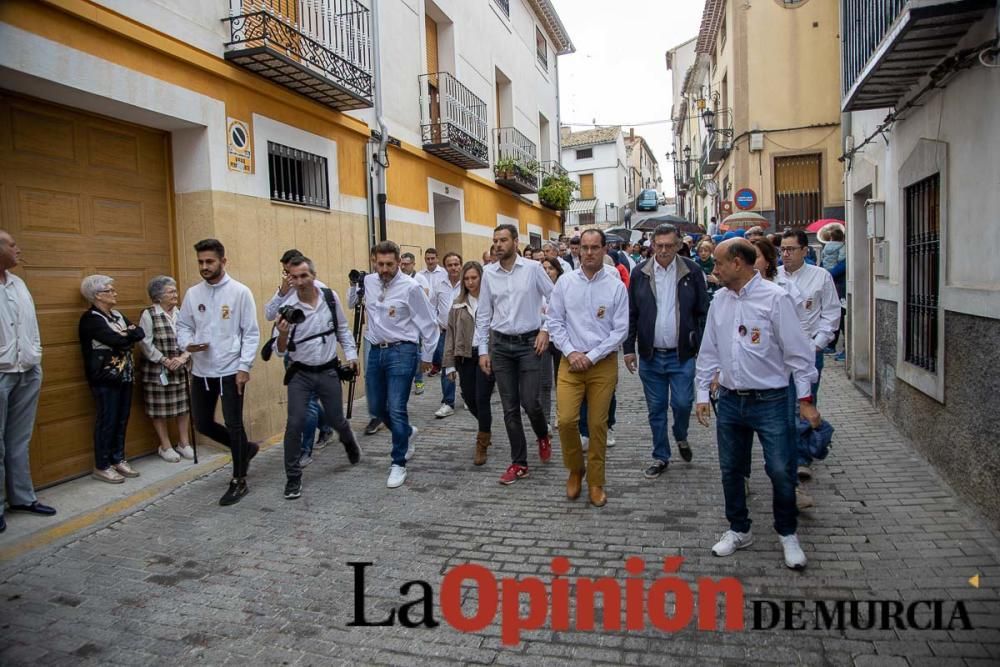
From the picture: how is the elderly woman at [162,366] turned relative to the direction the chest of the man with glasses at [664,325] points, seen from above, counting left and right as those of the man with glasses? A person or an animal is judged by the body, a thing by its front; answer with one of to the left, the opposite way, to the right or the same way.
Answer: to the left

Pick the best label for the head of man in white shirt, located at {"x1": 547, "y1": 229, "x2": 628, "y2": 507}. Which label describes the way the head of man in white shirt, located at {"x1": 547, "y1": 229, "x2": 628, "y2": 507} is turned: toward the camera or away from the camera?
toward the camera

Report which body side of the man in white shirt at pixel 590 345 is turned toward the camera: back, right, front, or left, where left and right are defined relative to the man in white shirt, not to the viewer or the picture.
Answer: front

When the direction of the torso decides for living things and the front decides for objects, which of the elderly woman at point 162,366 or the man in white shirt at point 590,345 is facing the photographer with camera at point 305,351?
the elderly woman

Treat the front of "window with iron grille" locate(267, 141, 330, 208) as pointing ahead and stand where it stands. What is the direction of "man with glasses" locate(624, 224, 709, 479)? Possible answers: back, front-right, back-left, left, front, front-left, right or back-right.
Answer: front

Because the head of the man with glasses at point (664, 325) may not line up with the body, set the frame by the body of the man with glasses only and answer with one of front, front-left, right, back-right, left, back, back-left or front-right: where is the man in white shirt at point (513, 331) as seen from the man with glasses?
right

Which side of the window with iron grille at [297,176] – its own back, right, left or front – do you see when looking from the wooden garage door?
right

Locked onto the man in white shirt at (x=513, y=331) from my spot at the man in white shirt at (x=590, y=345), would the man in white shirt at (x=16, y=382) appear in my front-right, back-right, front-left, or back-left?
front-left

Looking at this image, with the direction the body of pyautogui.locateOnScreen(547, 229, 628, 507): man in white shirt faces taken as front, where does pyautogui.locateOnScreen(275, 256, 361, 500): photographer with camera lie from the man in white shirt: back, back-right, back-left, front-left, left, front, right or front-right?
right

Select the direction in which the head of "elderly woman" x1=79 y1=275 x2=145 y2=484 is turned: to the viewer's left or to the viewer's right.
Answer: to the viewer's right

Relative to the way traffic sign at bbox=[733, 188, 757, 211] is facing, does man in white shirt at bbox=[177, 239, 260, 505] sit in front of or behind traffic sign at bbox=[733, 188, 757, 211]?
in front

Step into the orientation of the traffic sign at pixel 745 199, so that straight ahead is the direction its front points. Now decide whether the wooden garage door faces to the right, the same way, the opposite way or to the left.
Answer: to the left

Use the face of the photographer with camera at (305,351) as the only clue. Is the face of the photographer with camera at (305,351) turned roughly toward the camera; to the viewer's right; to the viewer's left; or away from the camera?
toward the camera

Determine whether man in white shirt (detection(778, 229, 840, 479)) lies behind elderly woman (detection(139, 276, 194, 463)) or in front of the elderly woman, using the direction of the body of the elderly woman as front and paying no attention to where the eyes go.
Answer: in front

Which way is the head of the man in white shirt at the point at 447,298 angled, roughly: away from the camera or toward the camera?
toward the camera

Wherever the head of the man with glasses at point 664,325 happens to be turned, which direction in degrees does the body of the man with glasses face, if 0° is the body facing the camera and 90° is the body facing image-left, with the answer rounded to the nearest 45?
approximately 0°

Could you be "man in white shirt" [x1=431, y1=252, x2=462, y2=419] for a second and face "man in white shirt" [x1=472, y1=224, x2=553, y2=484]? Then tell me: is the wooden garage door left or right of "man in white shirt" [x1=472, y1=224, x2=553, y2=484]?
right

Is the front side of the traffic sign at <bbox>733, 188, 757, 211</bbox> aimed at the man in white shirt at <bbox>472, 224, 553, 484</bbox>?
yes
